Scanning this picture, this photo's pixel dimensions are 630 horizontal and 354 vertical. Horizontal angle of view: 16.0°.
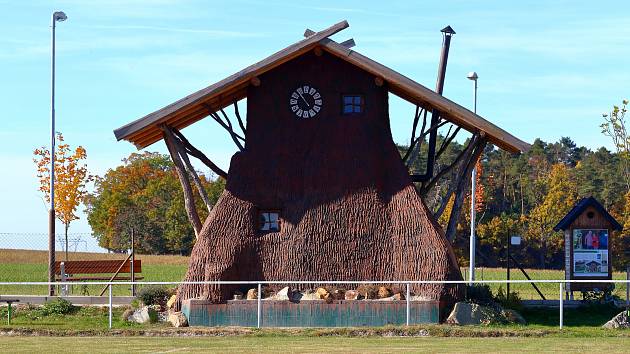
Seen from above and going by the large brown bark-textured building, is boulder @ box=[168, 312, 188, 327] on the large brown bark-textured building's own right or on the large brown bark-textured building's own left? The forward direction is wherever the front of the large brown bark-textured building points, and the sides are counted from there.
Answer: on the large brown bark-textured building's own right

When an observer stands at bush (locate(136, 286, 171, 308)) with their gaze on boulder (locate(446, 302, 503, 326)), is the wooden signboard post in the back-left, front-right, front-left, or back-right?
front-left

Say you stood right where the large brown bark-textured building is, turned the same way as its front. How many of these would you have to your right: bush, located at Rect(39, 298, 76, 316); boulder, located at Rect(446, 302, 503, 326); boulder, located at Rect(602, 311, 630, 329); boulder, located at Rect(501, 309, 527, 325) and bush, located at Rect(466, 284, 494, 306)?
1

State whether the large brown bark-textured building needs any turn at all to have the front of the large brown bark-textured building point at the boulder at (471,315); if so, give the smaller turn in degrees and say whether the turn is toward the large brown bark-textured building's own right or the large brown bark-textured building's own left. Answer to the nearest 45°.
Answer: approximately 45° to the large brown bark-textured building's own left

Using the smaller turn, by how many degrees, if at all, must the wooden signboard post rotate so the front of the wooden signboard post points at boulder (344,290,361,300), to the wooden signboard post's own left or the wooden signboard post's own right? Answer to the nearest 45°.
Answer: approximately 45° to the wooden signboard post's own right

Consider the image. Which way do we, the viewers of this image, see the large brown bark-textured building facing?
facing the viewer

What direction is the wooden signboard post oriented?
toward the camera

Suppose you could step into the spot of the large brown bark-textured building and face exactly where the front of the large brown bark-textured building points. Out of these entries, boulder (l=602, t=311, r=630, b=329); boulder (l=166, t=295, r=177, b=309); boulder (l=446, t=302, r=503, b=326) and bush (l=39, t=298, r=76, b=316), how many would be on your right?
2

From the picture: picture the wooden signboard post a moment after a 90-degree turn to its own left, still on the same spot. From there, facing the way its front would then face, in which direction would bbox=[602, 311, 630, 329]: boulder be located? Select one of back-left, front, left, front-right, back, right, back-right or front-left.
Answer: right

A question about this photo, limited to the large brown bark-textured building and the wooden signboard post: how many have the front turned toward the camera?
2

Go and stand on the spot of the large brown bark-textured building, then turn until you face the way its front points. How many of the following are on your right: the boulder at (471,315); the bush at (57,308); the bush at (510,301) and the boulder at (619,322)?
1

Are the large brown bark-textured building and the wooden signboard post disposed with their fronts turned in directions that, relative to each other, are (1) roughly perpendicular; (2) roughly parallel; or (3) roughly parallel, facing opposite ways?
roughly parallel
